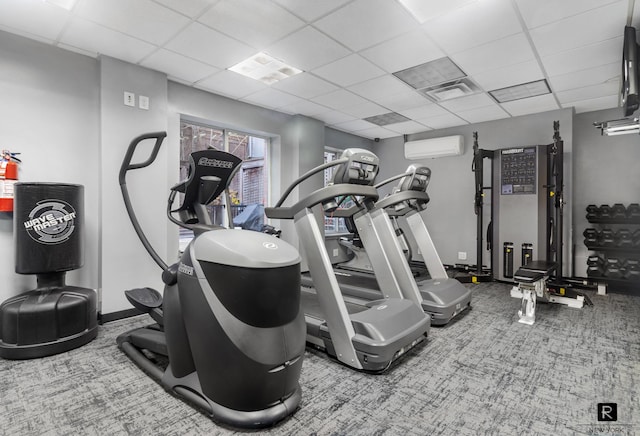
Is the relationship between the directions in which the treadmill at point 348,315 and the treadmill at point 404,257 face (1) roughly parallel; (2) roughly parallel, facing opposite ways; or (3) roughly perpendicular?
roughly parallel

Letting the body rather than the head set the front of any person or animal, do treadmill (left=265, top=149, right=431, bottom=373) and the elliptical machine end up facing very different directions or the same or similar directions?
same or similar directions

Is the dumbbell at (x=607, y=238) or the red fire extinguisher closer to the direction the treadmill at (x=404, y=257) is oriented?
the dumbbell
